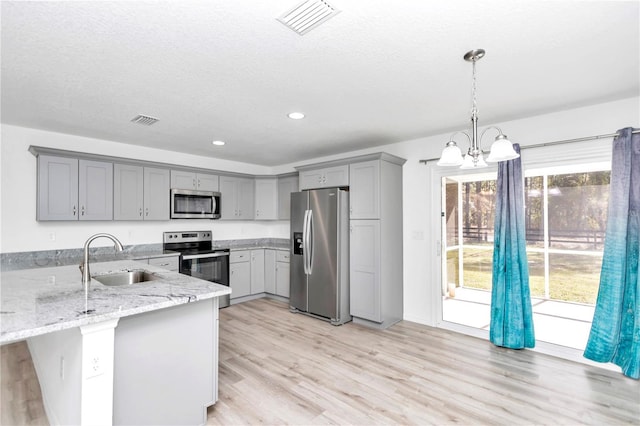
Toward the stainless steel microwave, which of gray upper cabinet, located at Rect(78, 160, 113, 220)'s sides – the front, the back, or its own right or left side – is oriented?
left

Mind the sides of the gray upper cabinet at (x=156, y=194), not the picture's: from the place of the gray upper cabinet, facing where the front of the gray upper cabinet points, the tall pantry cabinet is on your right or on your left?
on your left

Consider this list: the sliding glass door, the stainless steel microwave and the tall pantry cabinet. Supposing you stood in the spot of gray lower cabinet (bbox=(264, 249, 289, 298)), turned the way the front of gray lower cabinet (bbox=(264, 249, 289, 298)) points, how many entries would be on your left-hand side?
2

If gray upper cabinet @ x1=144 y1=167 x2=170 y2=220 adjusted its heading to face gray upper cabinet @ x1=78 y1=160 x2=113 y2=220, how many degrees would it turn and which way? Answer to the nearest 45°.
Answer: approximately 90° to its right

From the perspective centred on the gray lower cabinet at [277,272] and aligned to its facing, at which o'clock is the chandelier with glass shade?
The chandelier with glass shade is roughly at 10 o'clock from the gray lower cabinet.

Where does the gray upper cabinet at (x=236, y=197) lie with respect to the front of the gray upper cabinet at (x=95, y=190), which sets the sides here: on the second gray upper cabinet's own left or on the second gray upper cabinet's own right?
on the second gray upper cabinet's own left

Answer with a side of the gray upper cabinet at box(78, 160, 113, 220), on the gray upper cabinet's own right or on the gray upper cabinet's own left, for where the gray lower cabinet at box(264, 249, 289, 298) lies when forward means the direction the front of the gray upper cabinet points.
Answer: on the gray upper cabinet's own left

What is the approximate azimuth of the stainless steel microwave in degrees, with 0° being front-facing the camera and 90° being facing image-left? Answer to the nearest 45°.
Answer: approximately 0°

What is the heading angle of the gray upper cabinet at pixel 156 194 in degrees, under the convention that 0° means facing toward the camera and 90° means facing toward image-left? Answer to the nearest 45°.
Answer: approximately 0°

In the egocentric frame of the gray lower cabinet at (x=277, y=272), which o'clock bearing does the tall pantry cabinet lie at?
The tall pantry cabinet is roughly at 9 o'clock from the gray lower cabinet.

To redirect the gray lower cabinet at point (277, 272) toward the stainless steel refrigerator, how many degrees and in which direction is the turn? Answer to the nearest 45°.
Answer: approximately 90° to its left
